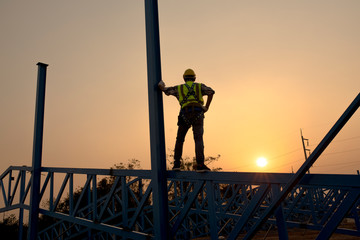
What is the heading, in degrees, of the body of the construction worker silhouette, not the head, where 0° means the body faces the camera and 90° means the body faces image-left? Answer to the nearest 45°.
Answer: approximately 180°
